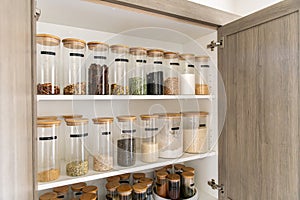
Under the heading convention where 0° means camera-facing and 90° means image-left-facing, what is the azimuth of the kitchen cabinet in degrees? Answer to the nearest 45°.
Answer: approximately 315°
